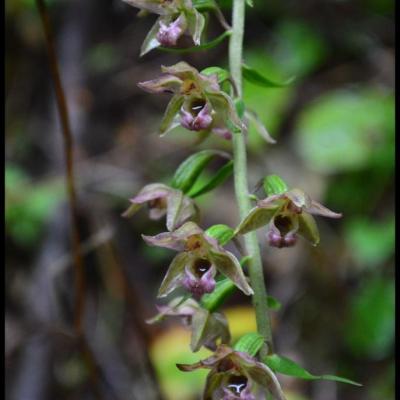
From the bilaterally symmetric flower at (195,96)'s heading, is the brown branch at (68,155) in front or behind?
behind

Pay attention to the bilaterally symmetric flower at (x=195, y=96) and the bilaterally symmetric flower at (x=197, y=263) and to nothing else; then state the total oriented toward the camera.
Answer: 2

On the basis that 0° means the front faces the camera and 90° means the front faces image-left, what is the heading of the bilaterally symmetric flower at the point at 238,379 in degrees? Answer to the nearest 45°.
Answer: approximately 0°
